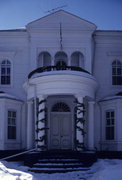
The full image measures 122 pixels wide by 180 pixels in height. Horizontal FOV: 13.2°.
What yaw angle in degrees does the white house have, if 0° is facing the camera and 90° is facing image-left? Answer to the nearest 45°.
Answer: approximately 0°
